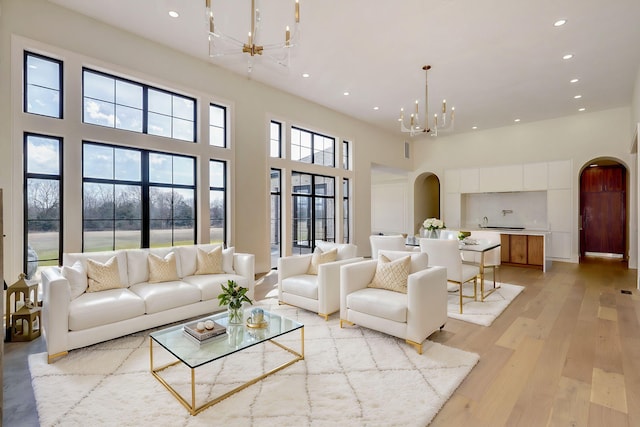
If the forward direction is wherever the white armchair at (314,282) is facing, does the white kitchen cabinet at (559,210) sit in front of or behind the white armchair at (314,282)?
behind

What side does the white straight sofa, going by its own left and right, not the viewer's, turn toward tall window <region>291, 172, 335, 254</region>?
left

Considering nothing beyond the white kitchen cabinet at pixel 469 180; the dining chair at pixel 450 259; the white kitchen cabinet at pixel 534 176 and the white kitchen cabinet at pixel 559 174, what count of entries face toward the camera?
3

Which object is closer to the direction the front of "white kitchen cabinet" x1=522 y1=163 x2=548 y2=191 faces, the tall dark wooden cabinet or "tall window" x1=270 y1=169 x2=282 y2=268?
the tall window

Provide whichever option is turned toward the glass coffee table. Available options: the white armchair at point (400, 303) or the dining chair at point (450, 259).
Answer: the white armchair

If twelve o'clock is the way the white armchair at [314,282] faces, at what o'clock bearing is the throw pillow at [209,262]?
The throw pillow is roughly at 2 o'clock from the white armchair.

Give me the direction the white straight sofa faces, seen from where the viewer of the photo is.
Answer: facing the viewer and to the right of the viewer

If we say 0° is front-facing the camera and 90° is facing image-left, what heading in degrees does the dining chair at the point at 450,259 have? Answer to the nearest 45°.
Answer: approximately 225°

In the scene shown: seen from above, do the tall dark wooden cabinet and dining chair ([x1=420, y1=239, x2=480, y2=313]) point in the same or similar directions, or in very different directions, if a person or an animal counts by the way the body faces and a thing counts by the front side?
very different directions

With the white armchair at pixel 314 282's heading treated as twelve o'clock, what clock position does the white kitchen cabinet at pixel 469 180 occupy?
The white kitchen cabinet is roughly at 6 o'clock from the white armchair.

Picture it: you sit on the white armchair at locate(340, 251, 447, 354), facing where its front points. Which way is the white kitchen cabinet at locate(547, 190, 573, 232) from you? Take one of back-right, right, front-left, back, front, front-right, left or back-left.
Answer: back

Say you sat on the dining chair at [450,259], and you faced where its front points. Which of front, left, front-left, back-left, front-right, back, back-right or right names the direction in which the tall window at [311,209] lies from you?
left
